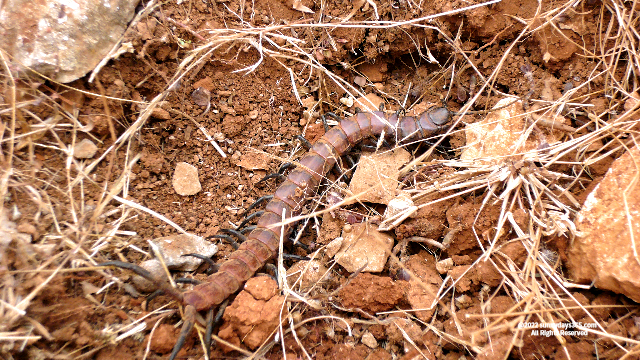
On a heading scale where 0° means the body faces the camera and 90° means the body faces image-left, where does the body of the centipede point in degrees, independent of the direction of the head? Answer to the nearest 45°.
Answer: approximately 225°

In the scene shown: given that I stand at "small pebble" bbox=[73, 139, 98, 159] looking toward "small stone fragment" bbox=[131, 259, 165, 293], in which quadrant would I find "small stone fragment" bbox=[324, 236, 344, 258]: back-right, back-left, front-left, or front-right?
front-left

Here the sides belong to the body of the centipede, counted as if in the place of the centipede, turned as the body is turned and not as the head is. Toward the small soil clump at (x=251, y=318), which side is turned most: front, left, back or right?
back

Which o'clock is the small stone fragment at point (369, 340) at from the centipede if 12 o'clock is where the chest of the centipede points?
The small stone fragment is roughly at 5 o'clock from the centipede.

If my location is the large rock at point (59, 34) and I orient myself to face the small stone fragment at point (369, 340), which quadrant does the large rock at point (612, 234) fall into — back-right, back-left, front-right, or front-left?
front-left

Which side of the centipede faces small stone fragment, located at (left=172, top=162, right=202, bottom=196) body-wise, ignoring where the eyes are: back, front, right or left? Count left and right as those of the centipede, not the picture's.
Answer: left
